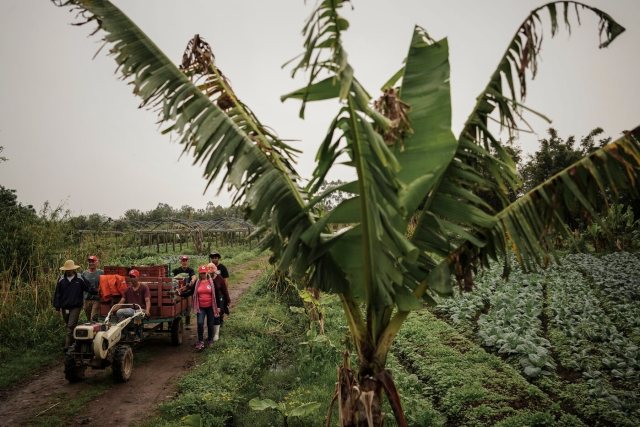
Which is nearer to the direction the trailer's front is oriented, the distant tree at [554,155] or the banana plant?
the banana plant

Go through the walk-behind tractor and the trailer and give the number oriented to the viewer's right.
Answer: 0

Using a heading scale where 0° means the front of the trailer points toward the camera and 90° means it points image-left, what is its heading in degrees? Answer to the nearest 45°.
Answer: approximately 45°

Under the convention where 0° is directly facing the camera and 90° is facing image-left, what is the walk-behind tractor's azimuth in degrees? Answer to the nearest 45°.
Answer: approximately 45°

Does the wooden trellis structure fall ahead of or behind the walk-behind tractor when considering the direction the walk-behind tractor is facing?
behind

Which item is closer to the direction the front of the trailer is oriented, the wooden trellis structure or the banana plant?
the banana plant

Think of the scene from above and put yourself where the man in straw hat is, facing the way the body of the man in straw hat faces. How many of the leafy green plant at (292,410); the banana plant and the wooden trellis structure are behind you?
1

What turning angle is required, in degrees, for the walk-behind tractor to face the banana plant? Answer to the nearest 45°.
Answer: approximately 45° to its left

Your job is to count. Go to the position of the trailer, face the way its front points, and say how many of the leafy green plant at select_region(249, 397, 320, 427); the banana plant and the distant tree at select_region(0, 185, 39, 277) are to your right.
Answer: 1

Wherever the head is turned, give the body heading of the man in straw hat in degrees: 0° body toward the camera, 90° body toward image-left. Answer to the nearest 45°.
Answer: approximately 0°
